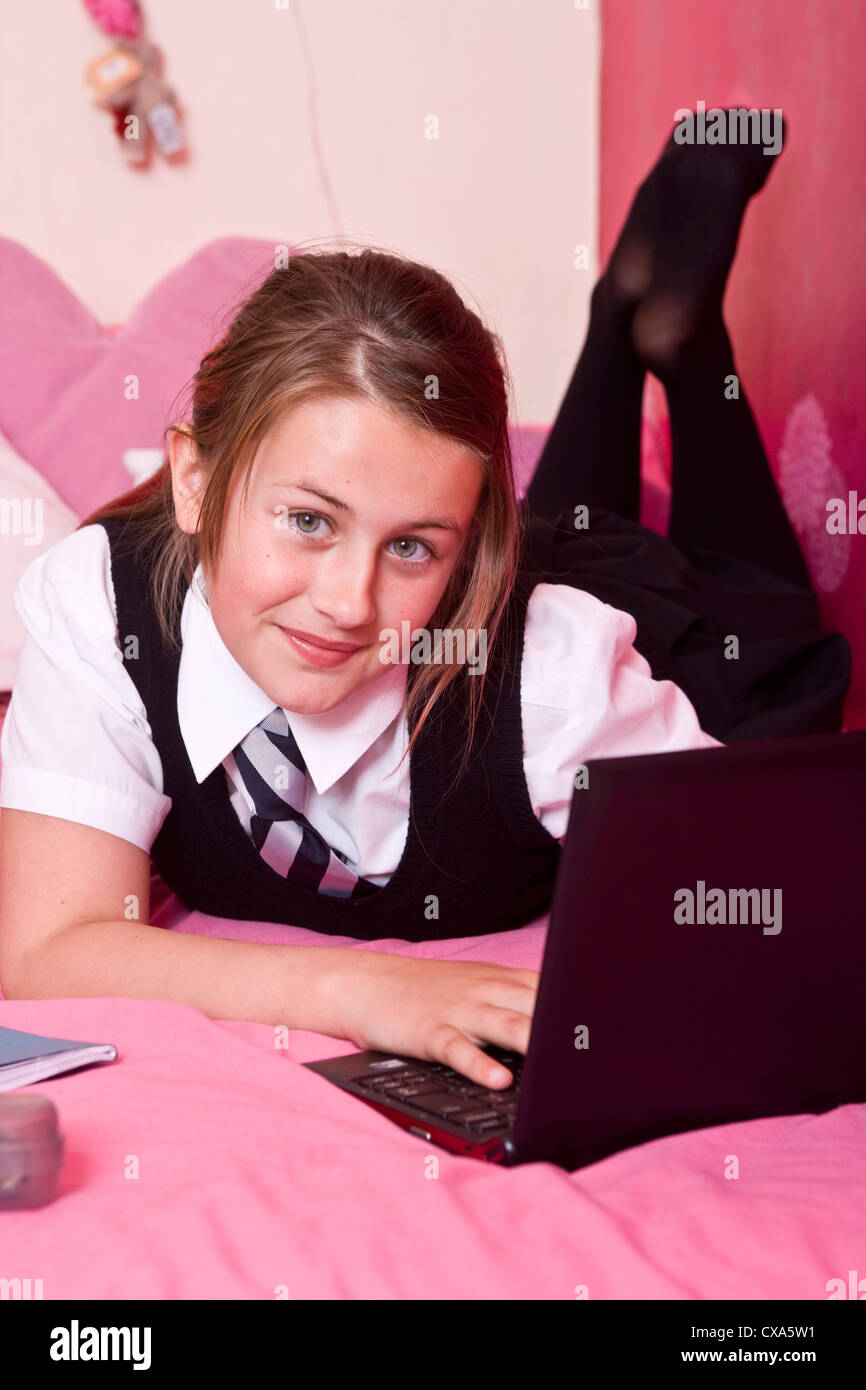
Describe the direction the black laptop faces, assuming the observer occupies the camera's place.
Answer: facing away from the viewer and to the left of the viewer

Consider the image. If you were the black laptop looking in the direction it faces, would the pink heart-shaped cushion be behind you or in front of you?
in front
